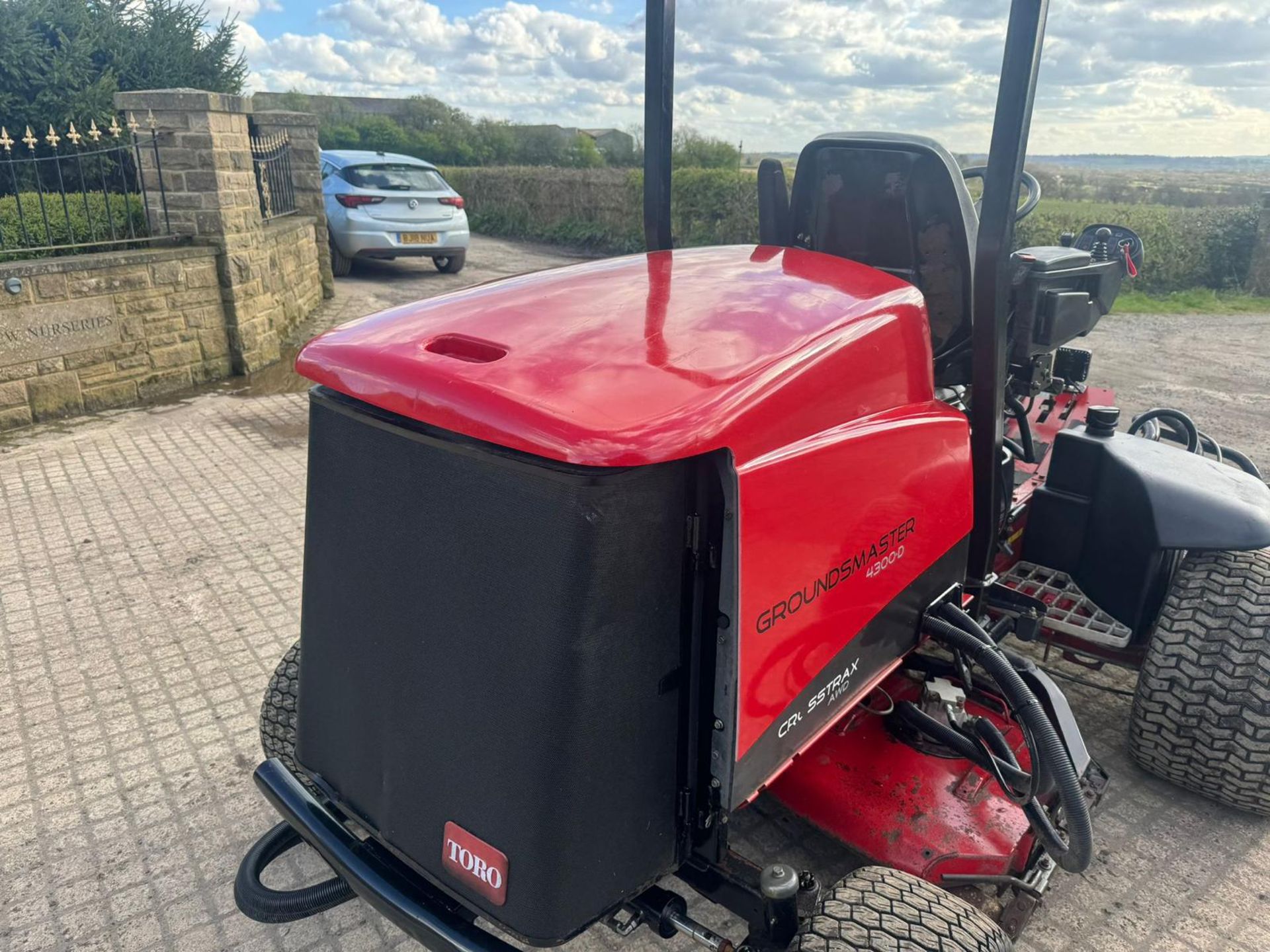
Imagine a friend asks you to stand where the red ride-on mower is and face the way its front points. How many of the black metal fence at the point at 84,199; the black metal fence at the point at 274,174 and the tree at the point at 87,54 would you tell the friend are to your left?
3

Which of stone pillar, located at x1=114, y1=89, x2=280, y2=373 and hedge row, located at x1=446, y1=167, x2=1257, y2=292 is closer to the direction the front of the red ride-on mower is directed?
the hedge row

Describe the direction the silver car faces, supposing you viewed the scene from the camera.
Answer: facing away from the viewer and to the left of the viewer

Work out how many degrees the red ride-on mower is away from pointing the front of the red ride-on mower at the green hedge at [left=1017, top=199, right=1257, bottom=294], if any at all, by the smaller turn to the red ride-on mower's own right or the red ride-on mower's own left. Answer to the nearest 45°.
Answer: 0° — it already faces it

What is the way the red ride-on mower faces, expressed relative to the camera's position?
facing away from the viewer and to the right of the viewer

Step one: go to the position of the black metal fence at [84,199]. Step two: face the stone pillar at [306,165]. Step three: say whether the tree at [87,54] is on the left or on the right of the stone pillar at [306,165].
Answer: left

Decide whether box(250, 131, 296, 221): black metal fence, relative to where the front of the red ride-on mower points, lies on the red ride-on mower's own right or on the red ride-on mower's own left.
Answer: on the red ride-on mower's own left

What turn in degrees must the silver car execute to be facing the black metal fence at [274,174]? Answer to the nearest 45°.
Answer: approximately 135° to its left

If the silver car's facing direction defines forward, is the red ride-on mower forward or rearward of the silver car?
rearward

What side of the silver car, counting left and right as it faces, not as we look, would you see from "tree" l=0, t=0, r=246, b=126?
left

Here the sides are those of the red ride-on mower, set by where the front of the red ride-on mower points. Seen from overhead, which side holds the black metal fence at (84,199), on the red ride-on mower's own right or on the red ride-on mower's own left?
on the red ride-on mower's own left

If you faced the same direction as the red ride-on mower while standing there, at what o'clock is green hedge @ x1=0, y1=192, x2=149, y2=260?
The green hedge is roughly at 9 o'clock from the red ride-on mower.
